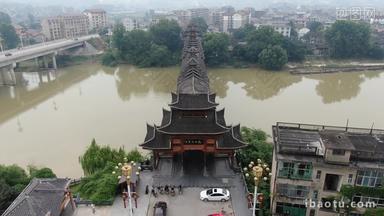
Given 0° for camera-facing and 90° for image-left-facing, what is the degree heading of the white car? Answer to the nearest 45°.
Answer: approximately 90°

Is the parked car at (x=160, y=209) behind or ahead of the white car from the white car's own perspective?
ahead

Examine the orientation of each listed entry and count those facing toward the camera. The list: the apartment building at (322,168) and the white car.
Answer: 1

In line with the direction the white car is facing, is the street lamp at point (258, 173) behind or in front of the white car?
behind

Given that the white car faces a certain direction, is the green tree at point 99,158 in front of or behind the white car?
in front

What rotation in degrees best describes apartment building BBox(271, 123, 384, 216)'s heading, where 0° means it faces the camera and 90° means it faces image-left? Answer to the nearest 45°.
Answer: approximately 0°

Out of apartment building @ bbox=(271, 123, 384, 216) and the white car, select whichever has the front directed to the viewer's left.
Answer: the white car

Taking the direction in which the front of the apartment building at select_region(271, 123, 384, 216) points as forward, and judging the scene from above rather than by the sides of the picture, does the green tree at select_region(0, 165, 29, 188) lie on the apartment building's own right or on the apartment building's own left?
on the apartment building's own right

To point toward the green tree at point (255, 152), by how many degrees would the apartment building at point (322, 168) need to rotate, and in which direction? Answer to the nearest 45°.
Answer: approximately 135° to its right
